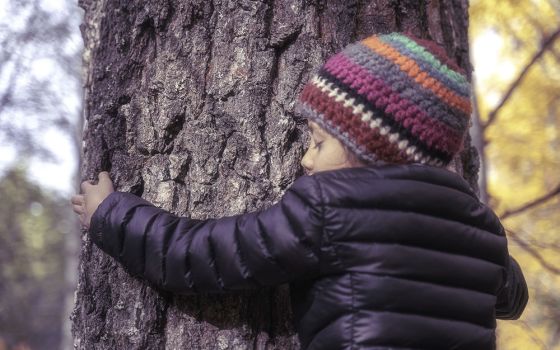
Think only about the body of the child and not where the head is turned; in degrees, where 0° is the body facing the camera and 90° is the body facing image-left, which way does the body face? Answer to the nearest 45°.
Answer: approximately 135°

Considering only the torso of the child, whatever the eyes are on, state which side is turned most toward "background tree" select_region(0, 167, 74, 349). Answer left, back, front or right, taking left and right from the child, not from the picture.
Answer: front
